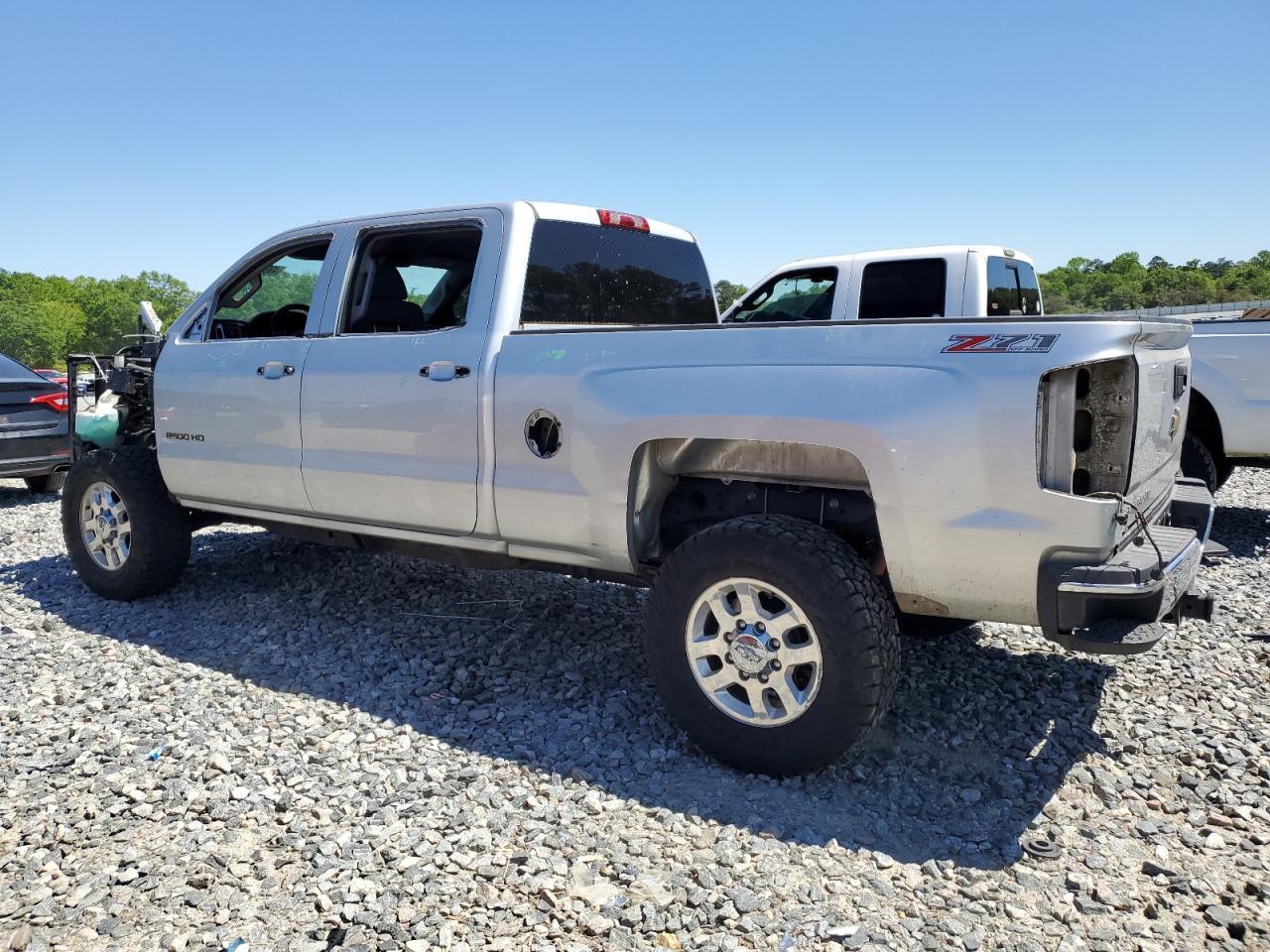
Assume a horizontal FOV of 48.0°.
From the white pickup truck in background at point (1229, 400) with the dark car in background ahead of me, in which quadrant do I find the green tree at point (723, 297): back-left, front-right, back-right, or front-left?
front-right

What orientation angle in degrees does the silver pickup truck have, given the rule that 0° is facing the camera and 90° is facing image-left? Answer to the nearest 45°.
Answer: approximately 135°

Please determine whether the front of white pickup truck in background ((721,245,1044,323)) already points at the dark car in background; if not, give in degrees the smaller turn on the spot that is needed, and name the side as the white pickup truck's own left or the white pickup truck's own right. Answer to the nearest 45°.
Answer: approximately 45° to the white pickup truck's own left

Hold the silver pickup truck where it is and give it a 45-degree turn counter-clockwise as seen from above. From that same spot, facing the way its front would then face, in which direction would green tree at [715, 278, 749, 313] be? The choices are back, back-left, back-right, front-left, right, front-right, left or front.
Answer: right

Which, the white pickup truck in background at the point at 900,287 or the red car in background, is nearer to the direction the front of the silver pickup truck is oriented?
the red car in background

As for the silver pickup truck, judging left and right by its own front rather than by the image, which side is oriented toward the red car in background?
front

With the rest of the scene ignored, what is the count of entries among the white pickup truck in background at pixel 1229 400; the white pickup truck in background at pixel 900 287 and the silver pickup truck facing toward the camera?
0

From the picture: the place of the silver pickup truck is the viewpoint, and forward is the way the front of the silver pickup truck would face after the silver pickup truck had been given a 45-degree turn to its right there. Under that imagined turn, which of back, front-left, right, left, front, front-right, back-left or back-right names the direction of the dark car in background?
front-left

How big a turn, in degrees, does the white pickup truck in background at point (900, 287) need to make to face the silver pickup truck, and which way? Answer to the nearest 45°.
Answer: approximately 135° to its left

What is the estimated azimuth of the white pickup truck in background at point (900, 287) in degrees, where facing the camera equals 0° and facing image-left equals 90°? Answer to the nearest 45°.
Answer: approximately 135°
